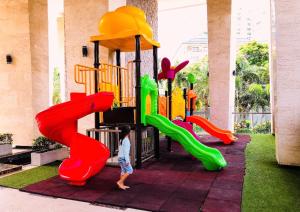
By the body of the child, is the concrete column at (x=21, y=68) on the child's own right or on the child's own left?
on the child's own left
